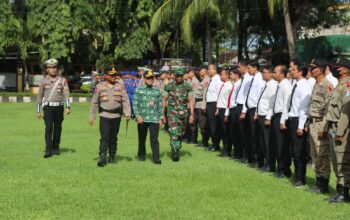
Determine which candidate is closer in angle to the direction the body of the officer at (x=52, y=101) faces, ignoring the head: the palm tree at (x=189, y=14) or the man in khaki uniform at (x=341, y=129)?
the man in khaki uniform

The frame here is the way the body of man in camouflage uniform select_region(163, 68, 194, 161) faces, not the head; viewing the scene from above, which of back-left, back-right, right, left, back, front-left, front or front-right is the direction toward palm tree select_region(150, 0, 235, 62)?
back

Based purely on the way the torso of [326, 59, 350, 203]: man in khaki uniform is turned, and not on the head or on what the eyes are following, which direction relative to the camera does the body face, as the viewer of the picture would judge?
to the viewer's left

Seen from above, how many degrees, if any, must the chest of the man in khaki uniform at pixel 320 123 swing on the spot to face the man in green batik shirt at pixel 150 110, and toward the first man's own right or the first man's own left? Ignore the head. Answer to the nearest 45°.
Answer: approximately 45° to the first man's own right

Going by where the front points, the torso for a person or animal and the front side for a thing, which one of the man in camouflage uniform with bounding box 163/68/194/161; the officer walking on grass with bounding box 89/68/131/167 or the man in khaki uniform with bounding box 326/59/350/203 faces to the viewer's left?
the man in khaki uniform with bounding box 326/59/350/203

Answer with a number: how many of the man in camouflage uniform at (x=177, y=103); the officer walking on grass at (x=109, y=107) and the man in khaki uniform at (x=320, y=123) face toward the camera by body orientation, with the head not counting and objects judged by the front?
2

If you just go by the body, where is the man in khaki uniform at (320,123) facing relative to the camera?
to the viewer's left

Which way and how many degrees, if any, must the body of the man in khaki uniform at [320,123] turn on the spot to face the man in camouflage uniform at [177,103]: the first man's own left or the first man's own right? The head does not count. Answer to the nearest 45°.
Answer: approximately 45° to the first man's own right
